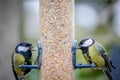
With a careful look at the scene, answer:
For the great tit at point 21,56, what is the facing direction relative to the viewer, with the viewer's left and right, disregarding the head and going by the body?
facing the viewer and to the right of the viewer

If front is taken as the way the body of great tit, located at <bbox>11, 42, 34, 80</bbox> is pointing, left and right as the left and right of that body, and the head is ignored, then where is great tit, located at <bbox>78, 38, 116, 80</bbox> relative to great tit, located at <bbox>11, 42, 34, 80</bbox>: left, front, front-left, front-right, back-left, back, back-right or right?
front-left
